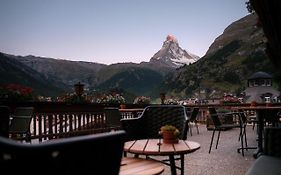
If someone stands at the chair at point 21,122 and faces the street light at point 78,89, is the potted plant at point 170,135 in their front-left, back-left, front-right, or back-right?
back-right

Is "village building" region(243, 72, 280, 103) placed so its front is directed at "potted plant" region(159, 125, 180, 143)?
yes

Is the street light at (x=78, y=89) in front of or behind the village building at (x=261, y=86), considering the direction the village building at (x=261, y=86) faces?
in front

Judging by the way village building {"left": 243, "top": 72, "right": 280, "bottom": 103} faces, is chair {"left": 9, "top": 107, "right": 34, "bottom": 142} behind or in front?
in front

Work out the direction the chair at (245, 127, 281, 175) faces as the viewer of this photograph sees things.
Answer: facing the viewer and to the left of the viewer

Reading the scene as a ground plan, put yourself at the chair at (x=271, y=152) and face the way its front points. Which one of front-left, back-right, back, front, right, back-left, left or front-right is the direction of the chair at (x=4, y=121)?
right

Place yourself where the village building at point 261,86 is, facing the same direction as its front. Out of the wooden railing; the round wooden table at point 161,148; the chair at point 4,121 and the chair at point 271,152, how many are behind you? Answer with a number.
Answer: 0

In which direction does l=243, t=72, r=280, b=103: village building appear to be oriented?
toward the camera

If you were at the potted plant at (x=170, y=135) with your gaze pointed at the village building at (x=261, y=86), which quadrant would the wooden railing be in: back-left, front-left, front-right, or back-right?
front-left

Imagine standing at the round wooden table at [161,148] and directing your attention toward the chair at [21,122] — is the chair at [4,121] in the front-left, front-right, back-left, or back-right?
front-left

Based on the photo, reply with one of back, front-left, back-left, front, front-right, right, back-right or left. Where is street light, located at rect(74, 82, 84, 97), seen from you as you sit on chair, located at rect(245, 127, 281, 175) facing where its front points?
right
